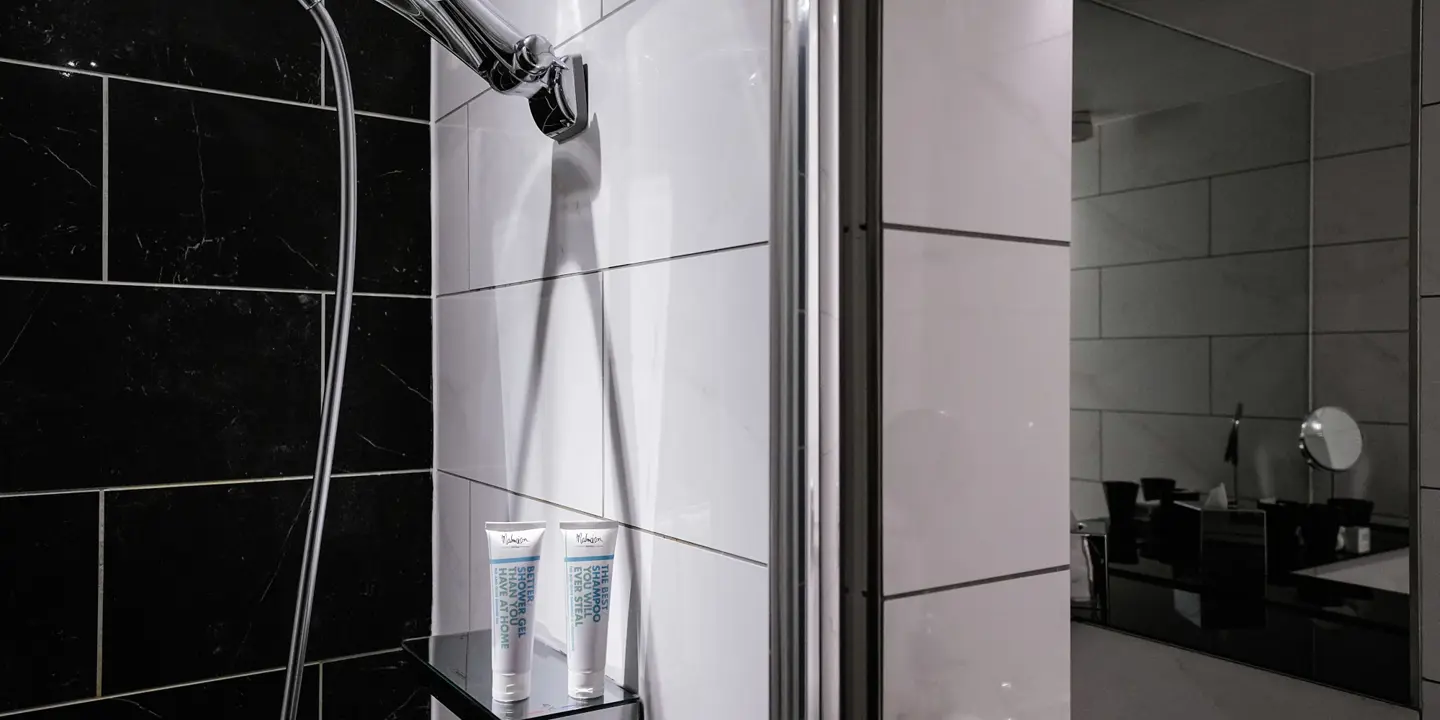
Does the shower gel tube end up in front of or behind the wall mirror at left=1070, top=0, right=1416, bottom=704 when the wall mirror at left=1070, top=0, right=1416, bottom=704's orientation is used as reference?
in front

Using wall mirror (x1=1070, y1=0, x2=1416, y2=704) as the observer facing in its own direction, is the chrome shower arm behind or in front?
in front

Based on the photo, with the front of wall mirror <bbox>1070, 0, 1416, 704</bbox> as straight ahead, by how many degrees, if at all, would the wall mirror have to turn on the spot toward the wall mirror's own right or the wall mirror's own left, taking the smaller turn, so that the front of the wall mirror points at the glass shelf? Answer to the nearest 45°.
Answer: approximately 45° to the wall mirror's own right
